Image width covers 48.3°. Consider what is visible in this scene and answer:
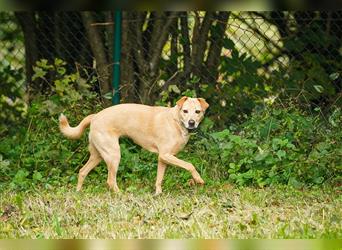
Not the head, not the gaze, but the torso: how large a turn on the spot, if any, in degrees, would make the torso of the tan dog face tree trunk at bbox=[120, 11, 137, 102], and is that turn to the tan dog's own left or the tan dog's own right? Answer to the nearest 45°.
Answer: approximately 90° to the tan dog's own left

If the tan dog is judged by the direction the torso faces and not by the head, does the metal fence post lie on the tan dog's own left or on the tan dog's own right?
on the tan dog's own left

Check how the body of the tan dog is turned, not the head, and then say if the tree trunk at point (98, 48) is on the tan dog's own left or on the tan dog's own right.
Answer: on the tan dog's own left

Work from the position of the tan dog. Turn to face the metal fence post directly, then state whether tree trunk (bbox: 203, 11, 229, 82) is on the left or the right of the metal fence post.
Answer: right

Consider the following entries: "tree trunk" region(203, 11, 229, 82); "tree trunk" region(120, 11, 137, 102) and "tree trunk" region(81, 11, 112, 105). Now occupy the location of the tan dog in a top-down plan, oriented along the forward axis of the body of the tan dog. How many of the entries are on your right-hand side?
0

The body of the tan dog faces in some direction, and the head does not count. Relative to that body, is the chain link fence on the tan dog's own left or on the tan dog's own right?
on the tan dog's own left

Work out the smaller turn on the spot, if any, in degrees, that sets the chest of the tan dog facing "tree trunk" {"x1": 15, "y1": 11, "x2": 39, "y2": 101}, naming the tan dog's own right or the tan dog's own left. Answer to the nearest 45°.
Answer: approximately 135° to the tan dog's own left

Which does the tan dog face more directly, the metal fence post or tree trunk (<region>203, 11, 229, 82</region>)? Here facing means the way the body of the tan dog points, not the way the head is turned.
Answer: the tree trunk

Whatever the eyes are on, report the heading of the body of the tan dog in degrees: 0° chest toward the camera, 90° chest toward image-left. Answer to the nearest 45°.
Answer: approximately 270°

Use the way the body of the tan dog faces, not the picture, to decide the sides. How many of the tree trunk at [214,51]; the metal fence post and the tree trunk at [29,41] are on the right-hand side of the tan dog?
0
